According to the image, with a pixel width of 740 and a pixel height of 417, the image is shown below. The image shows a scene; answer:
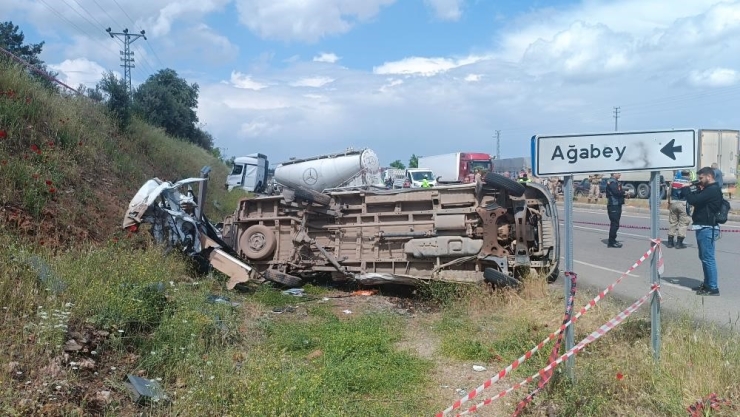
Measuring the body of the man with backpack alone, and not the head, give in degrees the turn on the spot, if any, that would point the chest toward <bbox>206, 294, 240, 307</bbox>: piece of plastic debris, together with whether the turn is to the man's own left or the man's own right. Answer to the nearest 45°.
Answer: approximately 45° to the man's own left

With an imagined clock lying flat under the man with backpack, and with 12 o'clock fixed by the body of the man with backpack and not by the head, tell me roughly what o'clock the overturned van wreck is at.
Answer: The overturned van wreck is roughly at 11 o'clock from the man with backpack.

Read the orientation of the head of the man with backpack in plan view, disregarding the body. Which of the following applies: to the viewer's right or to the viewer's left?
to the viewer's left

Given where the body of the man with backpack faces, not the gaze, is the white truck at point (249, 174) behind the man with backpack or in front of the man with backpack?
in front

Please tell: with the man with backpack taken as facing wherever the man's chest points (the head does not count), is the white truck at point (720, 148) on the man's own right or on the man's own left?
on the man's own right

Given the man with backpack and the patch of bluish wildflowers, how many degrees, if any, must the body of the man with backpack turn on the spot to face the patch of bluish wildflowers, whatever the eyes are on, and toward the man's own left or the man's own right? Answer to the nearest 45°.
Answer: approximately 45° to the man's own left

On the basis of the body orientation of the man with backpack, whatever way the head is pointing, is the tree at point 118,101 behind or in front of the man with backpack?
in front

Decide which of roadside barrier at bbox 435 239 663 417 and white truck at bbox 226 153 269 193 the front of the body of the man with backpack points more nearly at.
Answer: the white truck

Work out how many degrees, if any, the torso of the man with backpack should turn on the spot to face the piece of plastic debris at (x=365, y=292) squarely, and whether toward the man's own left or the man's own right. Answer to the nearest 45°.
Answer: approximately 45° to the man's own left

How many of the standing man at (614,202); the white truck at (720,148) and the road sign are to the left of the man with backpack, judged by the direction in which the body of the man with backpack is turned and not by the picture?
1

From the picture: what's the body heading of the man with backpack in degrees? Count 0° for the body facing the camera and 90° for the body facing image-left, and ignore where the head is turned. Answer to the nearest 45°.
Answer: approximately 90°

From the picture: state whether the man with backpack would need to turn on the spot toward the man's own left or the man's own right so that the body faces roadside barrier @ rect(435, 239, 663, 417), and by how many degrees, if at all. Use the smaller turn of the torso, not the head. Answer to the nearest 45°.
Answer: approximately 90° to the man's own left
